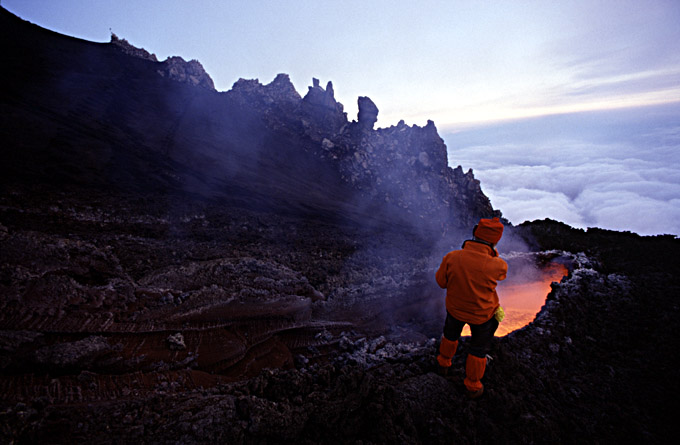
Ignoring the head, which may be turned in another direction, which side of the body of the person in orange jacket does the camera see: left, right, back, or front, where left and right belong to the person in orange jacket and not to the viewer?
back

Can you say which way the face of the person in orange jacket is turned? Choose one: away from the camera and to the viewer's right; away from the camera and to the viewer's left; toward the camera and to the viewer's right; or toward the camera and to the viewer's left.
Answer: away from the camera and to the viewer's right

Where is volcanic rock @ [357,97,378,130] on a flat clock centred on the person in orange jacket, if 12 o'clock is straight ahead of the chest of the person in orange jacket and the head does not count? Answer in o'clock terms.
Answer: The volcanic rock is roughly at 11 o'clock from the person in orange jacket.
